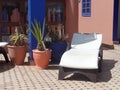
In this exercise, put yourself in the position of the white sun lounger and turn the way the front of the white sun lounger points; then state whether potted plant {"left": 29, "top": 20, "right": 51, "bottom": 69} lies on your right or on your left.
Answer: on your right

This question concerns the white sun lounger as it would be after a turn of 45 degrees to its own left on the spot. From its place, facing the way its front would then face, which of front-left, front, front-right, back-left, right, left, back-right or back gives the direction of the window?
back-left

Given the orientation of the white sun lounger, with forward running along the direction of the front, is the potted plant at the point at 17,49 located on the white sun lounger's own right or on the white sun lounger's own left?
on the white sun lounger's own right

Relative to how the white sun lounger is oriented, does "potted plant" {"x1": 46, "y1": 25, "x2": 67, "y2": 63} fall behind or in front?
behind

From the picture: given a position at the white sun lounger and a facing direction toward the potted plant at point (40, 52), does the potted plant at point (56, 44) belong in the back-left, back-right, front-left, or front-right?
front-right

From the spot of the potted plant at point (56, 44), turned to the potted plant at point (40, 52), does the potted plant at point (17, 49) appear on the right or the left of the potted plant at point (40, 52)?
right

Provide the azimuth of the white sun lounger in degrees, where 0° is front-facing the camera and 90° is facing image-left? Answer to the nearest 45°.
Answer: approximately 0°
